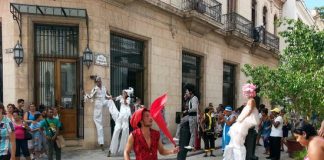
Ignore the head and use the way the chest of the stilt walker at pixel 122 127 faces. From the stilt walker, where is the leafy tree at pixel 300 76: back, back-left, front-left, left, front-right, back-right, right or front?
left

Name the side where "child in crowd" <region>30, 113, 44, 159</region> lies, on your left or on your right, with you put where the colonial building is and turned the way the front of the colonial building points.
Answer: on your right

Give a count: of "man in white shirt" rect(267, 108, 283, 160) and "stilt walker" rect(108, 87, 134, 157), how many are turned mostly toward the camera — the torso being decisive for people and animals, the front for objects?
1

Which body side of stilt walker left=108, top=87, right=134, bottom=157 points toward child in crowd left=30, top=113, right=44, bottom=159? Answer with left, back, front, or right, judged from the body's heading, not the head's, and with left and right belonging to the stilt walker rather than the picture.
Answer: right

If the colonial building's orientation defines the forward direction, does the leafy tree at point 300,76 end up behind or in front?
in front

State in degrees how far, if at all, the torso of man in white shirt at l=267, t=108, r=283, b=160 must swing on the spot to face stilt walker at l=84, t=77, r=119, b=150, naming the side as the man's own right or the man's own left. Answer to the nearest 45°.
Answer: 0° — they already face them

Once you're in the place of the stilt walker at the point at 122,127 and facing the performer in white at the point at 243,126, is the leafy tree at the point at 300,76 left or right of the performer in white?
left

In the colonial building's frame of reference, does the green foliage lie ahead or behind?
ahead

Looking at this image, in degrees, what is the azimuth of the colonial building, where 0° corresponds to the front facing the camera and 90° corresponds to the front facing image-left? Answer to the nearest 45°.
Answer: approximately 315°

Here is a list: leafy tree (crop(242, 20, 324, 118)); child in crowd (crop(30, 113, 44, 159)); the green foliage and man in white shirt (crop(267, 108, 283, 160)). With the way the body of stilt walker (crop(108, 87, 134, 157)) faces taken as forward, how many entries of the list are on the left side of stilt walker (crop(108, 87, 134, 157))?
3

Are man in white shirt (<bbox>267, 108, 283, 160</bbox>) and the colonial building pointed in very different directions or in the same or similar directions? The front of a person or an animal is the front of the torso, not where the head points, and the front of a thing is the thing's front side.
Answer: very different directions

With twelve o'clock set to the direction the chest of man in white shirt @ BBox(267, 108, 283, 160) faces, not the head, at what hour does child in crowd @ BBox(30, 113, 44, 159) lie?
The child in crowd is roughly at 11 o'clock from the man in white shirt.

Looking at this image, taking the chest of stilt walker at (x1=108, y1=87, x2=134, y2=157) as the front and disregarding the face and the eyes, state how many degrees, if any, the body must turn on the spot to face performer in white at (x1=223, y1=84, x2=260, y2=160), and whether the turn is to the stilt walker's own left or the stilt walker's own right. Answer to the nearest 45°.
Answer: approximately 45° to the stilt walker's own left

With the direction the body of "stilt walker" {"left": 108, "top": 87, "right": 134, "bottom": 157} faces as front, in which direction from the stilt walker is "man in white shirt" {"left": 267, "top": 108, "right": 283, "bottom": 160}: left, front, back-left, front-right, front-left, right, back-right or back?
left

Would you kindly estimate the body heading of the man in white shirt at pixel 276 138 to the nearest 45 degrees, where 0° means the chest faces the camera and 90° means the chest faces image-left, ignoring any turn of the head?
approximately 90°

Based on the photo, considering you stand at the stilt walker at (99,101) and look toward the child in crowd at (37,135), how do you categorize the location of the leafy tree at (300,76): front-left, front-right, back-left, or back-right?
back-left
